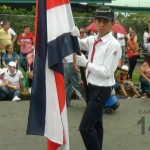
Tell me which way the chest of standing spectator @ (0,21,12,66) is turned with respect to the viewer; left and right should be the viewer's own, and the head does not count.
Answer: facing the viewer and to the right of the viewer

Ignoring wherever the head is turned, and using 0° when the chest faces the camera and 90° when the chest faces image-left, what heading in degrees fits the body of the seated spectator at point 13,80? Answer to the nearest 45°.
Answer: approximately 0°

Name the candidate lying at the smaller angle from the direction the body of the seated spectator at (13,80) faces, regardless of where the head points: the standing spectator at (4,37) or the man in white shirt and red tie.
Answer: the man in white shirt and red tie

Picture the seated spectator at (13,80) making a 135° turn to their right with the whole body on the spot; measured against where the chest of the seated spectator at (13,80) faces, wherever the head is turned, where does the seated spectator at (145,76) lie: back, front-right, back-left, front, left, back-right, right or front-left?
back-right

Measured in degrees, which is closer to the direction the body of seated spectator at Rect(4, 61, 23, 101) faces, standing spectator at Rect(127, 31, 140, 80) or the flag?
the flag

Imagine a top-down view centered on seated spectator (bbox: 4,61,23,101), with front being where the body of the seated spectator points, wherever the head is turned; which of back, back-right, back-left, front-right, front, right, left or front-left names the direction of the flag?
front

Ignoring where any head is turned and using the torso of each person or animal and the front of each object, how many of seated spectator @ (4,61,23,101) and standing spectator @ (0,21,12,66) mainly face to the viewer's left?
0

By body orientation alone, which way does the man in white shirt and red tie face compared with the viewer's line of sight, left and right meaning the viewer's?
facing the viewer and to the left of the viewer

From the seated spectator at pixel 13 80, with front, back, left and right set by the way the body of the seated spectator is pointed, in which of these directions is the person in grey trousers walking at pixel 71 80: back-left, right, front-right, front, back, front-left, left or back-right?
front-left
